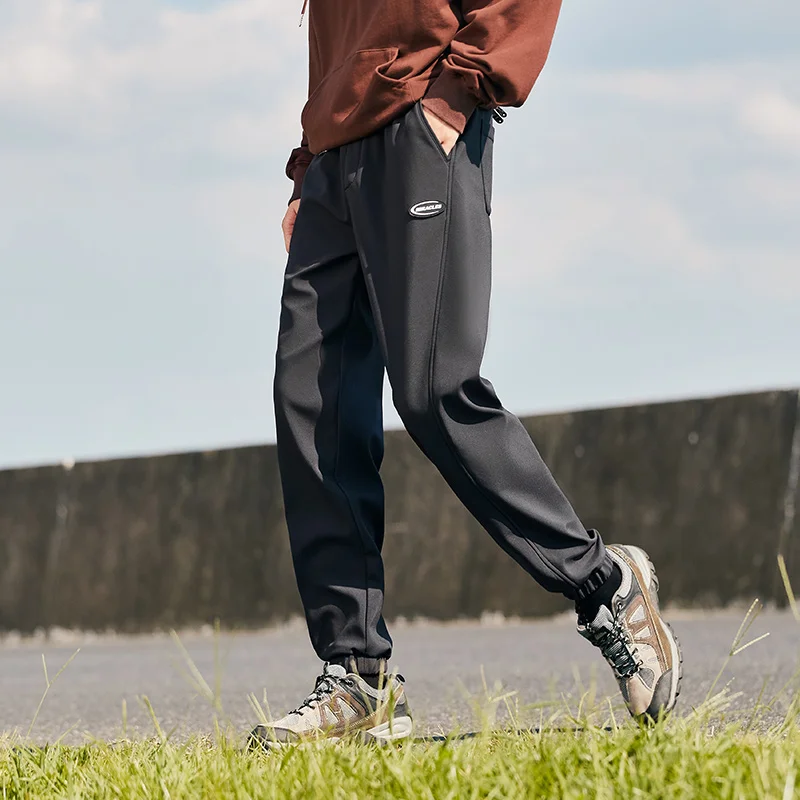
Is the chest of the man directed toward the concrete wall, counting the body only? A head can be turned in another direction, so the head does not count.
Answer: no
